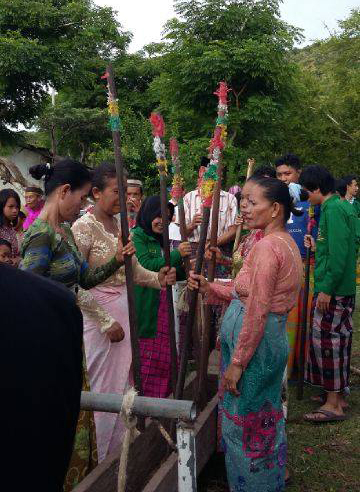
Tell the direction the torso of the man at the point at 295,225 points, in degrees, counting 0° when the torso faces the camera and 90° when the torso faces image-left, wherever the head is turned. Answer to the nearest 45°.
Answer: approximately 45°

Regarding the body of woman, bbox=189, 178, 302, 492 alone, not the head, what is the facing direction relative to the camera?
to the viewer's left

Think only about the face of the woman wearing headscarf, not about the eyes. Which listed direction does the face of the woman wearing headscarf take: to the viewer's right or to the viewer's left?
to the viewer's right

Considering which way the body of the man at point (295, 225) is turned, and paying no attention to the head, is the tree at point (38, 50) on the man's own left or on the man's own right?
on the man's own right

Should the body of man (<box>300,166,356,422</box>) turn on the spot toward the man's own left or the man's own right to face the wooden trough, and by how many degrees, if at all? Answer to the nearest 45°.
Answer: approximately 45° to the man's own left

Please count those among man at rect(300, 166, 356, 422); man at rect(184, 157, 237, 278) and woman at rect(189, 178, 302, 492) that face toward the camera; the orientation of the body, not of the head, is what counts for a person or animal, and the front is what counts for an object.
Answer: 1

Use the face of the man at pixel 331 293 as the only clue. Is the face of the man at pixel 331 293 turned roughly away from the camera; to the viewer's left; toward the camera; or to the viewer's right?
to the viewer's left

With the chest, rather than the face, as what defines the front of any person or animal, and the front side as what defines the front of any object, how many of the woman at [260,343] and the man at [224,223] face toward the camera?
1

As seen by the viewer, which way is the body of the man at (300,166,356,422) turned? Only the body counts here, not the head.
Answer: to the viewer's left

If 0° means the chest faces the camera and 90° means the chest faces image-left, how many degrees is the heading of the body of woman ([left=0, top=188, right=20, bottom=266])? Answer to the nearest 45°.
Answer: approximately 315°

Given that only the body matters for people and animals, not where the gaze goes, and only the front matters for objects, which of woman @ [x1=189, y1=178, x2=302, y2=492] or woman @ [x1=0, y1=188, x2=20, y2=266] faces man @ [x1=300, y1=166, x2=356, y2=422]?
woman @ [x1=0, y1=188, x2=20, y2=266]
